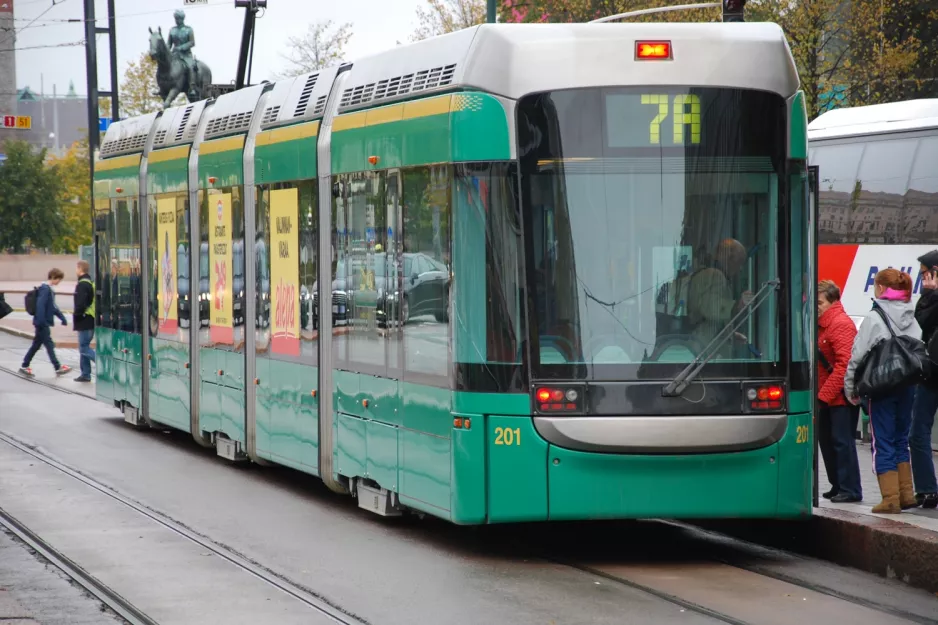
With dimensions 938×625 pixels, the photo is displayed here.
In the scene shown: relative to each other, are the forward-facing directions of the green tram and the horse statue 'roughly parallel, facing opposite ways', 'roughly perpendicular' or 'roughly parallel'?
roughly perpendicular

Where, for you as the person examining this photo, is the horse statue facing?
facing the viewer and to the left of the viewer

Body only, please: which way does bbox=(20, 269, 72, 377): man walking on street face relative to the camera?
to the viewer's right

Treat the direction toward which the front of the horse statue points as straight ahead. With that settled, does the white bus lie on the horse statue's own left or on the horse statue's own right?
on the horse statue's own left

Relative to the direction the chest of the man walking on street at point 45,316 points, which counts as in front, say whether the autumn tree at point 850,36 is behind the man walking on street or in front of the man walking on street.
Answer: in front

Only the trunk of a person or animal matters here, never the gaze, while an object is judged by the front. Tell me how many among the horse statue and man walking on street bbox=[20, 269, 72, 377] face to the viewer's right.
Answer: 1

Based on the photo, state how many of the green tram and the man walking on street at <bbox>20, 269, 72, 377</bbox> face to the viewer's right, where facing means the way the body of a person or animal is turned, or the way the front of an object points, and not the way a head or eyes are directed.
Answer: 1

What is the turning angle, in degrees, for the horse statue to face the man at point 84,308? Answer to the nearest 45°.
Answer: approximately 45° to its left
